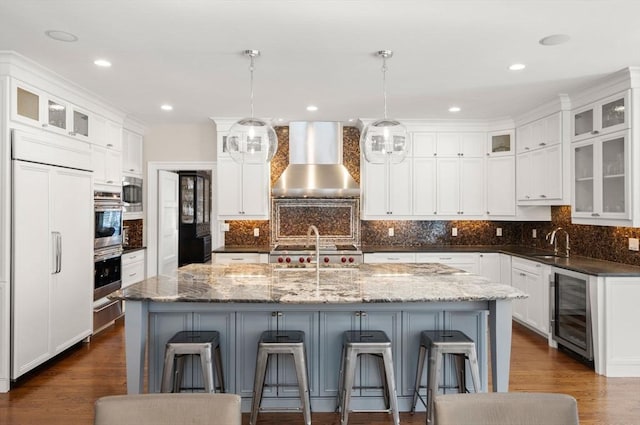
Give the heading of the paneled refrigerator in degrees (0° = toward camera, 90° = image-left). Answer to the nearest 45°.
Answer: approximately 315°

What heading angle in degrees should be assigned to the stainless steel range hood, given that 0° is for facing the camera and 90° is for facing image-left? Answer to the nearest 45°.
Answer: approximately 0°

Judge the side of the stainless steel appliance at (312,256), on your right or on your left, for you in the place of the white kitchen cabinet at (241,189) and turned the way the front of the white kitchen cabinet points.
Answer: on your left

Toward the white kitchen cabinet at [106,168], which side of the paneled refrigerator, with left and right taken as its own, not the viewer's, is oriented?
left

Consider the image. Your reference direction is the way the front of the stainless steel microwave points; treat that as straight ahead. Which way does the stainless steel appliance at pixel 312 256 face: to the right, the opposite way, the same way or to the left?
to the right

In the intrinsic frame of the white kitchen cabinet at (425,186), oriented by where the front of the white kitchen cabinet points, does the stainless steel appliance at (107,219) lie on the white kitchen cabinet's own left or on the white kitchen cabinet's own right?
on the white kitchen cabinet's own right

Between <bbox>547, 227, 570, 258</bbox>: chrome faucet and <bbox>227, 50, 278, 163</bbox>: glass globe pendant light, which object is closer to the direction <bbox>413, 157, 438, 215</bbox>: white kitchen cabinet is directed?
the glass globe pendant light

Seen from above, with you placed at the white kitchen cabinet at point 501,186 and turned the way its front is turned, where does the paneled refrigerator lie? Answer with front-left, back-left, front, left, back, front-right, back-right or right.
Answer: front-right

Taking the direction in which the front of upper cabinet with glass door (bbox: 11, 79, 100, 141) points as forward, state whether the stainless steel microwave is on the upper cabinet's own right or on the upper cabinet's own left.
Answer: on the upper cabinet's own left

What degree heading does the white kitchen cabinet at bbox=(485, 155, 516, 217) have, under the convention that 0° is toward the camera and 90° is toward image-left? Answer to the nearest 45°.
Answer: approximately 0°

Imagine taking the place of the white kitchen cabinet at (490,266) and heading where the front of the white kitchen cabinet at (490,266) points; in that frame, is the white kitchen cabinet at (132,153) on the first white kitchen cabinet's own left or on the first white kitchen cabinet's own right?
on the first white kitchen cabinet's own right

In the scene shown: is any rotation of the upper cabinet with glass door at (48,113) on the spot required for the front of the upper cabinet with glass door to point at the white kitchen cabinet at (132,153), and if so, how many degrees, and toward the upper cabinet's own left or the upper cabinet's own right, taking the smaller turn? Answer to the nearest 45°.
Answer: approximately 90° to the upper cabinet's own left

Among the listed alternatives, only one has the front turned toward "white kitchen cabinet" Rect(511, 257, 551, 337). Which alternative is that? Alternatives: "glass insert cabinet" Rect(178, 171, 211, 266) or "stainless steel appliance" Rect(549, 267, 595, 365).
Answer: the glass insert cabinet
